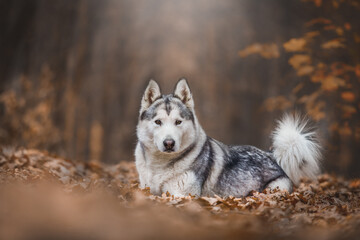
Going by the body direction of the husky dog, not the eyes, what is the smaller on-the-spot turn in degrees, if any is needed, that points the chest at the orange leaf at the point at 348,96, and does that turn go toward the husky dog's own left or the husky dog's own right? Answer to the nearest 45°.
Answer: approximately 180°

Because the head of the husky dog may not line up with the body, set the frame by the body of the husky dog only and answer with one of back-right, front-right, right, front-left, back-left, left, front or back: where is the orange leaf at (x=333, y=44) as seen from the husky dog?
back

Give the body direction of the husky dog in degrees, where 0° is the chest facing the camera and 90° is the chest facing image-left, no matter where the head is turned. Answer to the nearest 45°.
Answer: approximately 45°

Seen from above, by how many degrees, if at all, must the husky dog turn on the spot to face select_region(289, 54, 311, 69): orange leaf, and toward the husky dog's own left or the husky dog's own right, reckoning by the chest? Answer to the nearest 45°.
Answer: approximately 180°

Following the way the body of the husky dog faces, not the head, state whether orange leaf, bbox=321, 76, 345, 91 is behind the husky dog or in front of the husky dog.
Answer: behind

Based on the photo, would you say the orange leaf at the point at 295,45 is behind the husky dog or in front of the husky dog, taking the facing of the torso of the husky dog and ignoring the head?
behind
